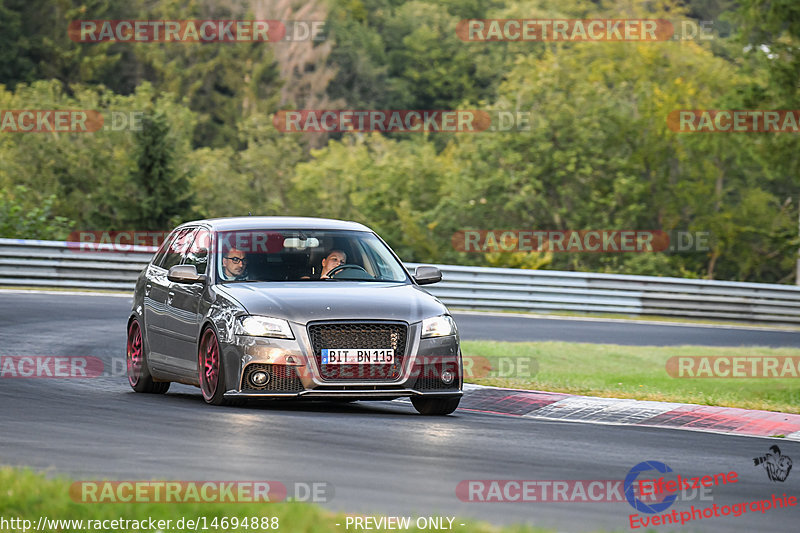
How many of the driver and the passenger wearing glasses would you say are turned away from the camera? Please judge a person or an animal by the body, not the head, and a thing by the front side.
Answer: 0

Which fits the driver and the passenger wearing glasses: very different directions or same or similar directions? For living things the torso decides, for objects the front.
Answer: same or similar directions

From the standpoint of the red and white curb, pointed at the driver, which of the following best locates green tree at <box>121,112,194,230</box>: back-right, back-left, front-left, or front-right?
front-right

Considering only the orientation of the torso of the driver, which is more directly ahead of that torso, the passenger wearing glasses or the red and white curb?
the red and white curb

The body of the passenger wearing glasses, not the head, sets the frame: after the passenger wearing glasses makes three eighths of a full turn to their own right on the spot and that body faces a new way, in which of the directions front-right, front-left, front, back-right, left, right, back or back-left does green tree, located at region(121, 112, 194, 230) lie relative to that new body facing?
right

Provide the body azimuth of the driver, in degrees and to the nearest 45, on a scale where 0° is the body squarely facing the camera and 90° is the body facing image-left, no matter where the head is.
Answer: approximately 315°

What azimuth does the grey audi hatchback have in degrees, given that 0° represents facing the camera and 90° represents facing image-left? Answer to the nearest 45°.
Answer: approximately 315°

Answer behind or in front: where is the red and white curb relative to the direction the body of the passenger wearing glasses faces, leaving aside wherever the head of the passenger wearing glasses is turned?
in front

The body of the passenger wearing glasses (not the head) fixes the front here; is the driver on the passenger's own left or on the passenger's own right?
on the passenger's own left

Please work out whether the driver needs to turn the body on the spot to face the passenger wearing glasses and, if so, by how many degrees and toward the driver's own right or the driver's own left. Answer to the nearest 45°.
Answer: approximately 135° to the driver's own right

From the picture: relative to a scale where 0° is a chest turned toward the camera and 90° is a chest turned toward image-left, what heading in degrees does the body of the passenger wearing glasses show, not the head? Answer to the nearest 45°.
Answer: approximately 315°
